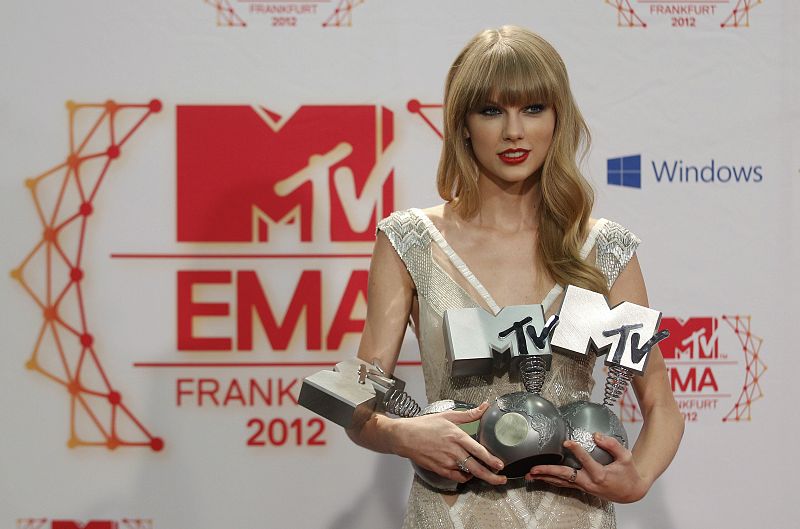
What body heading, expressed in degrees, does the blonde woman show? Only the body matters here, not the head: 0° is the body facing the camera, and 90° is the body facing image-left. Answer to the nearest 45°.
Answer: approximately 0°
